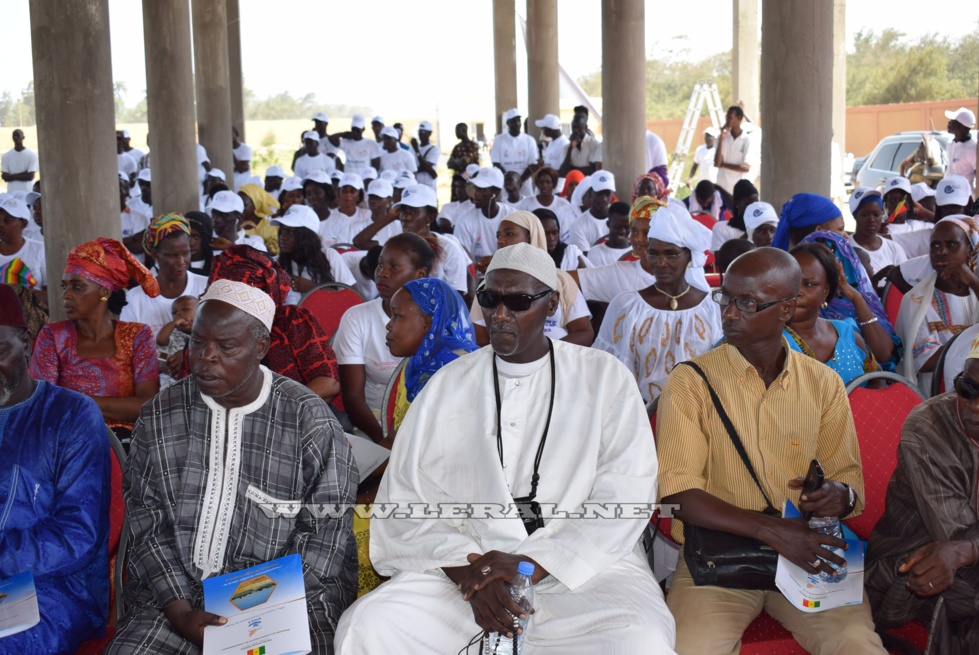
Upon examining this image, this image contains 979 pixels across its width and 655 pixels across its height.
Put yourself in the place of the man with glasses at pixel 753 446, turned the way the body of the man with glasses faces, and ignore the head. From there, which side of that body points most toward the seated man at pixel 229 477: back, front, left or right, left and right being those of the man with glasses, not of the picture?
right

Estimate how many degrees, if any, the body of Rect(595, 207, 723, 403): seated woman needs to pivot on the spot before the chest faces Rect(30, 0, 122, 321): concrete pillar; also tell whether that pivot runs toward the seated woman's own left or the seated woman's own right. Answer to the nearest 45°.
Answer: approximately 135° to the seated woman's own right

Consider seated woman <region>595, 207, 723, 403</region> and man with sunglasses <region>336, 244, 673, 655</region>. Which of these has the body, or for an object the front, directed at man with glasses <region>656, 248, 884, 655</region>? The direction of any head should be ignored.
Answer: the seated woman

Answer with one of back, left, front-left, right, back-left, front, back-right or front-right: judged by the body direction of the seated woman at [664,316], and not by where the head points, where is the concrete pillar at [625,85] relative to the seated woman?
back

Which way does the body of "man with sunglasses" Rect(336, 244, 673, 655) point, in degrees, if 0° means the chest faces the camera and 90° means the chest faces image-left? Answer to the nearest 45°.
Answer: approximately 0°

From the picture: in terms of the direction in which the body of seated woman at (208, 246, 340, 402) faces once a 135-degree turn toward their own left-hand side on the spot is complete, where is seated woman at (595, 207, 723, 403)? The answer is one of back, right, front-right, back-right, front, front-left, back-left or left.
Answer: front

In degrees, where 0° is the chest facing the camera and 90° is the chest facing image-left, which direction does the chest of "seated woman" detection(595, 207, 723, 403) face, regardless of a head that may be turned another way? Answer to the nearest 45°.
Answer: approximately 0°

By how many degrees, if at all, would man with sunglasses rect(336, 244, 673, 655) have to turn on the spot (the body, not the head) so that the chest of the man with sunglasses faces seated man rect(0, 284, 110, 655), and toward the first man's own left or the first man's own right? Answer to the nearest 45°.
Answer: approximately 90° to the first man's own right

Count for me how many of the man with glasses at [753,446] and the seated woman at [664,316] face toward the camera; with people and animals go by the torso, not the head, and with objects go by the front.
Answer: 2

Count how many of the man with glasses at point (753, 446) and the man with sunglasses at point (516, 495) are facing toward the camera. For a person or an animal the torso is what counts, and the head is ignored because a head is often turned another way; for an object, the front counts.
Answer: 2

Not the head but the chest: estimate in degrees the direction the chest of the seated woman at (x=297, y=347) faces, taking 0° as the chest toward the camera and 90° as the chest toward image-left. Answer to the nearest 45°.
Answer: approximately 45°
